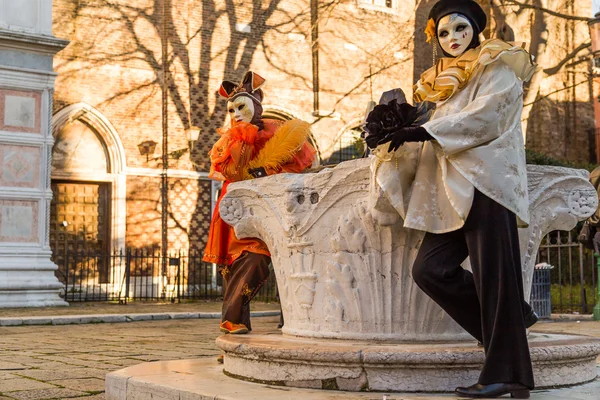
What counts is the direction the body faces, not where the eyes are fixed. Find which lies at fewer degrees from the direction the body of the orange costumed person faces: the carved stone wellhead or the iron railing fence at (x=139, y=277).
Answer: the carved stone wellhead

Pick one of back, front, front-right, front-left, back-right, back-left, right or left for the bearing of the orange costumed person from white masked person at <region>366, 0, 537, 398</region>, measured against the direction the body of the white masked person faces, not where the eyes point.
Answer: right

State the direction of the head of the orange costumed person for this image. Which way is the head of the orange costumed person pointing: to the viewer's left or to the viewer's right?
to the viewer's left

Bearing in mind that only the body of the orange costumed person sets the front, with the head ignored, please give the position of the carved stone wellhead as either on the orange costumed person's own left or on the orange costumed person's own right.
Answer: on the orange costumed person's own left

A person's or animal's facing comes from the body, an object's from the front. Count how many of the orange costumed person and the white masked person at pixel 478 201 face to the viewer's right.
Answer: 0

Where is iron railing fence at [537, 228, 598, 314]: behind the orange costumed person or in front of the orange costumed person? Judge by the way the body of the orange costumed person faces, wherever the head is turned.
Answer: behind

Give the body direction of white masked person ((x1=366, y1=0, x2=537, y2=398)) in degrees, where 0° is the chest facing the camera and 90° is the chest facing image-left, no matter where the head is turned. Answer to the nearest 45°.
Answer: approximately 45°

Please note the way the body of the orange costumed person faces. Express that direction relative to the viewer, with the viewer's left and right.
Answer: facing the viewer and to the left of the viewer
